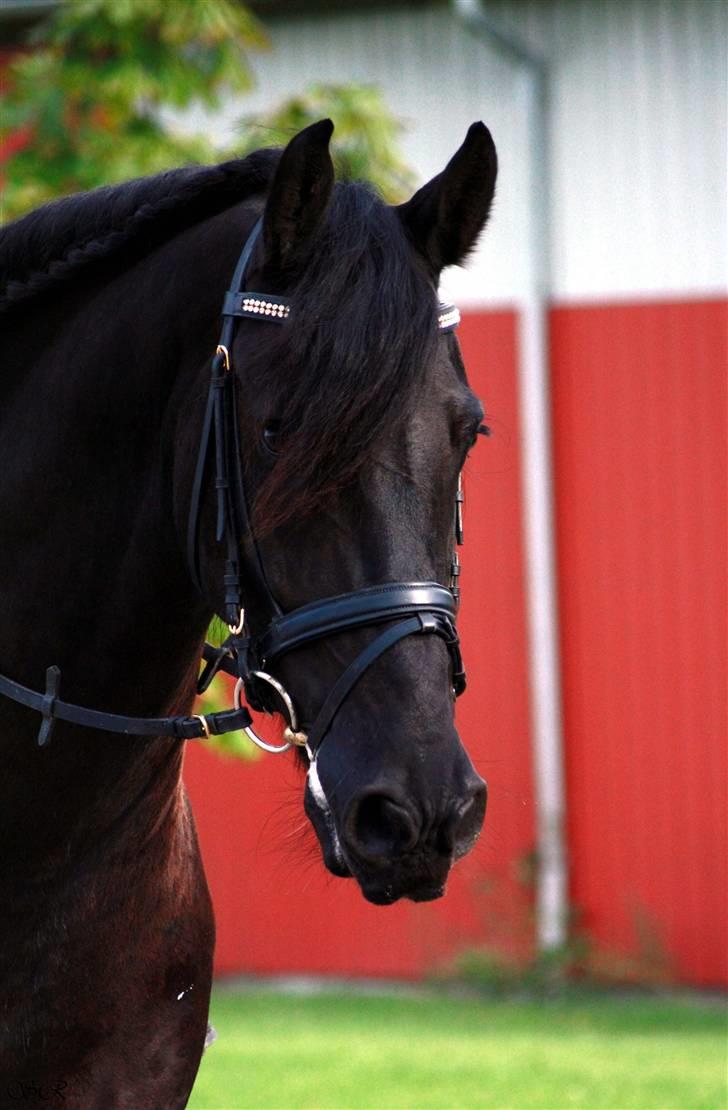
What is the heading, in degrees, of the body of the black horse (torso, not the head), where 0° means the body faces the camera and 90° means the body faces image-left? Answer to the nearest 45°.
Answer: approximately 315°

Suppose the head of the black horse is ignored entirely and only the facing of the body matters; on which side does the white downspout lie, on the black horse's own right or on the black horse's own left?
on the black horse's own left

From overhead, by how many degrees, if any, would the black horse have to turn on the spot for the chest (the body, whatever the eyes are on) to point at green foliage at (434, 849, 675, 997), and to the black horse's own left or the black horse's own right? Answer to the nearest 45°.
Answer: approximately 135° to the black horse's own left
